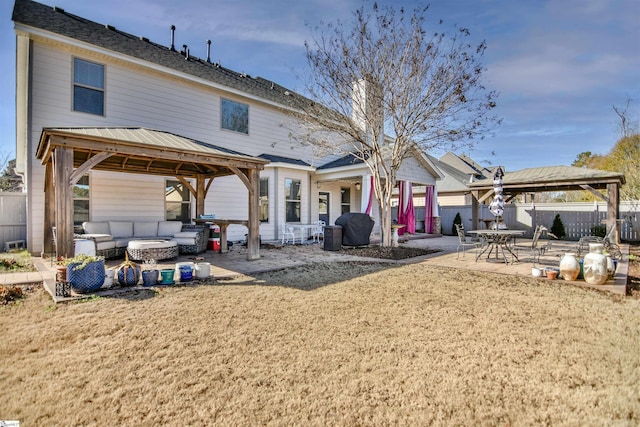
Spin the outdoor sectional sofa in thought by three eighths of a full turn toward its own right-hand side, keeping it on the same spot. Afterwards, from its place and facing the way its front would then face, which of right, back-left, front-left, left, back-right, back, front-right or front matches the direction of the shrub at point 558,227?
back-right

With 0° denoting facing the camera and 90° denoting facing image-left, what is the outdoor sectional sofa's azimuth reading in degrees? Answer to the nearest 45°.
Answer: approximately 0°

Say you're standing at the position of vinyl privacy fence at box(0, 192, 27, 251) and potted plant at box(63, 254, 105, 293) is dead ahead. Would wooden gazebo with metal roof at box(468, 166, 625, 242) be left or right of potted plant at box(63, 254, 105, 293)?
left

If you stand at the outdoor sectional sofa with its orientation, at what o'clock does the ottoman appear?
The ottoman is roughly at 12 o'clock from the outdoor sectional sofa.

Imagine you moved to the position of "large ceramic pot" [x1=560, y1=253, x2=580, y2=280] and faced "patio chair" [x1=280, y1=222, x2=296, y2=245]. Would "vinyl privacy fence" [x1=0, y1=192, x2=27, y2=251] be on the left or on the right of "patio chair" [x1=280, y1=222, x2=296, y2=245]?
left

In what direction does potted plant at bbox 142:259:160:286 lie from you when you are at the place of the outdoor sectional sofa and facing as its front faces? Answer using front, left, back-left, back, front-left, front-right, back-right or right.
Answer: front

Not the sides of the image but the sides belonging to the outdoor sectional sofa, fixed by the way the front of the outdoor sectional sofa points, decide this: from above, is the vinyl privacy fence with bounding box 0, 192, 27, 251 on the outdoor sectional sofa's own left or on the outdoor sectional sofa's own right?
on the outdoor sectional sofa's own right

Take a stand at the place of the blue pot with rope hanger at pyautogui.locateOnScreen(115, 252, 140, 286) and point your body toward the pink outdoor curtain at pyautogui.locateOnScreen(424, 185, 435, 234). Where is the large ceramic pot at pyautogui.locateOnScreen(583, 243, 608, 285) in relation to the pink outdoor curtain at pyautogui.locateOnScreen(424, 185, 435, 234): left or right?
right

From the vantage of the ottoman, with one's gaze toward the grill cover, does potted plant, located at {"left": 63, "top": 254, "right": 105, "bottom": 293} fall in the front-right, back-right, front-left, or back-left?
back-right

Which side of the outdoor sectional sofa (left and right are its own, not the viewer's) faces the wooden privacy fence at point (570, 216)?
left

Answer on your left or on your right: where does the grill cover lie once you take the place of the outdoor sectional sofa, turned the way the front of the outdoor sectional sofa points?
on your left

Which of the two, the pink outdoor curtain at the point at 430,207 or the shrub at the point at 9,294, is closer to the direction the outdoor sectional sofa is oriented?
the shrub

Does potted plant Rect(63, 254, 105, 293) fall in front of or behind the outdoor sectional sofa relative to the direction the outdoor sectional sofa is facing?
in front

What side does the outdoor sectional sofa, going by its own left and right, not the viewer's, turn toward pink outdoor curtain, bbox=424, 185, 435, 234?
left
